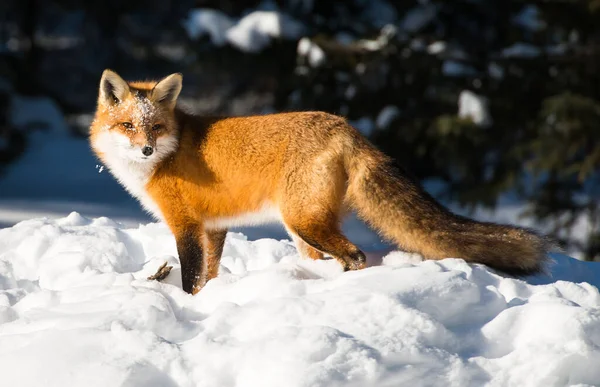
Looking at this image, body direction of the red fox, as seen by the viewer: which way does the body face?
to the viewer's left
